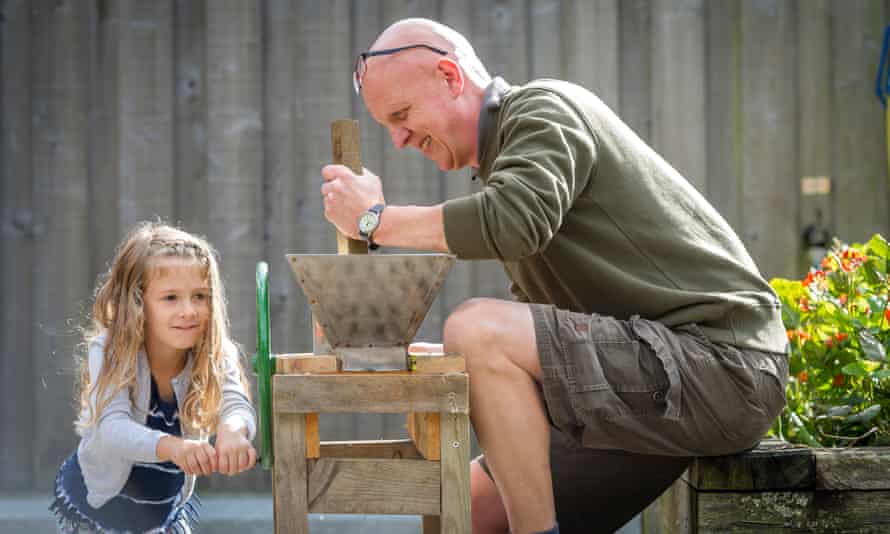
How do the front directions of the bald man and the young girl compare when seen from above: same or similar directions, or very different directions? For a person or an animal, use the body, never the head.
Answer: very different directions

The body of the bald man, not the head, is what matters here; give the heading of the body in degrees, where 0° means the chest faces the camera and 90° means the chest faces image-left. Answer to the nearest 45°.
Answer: approximately 90°

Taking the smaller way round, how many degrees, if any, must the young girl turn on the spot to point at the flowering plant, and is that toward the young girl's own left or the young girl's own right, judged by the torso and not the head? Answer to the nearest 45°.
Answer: approximately 45° to the young girl's own left

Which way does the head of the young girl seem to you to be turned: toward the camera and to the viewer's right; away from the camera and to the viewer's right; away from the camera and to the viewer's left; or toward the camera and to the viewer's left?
toward the camera and to the viewer's right

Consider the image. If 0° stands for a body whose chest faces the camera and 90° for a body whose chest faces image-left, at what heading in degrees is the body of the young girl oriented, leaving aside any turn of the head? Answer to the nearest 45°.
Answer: approximately 315°

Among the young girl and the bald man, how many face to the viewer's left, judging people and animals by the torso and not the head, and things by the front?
1

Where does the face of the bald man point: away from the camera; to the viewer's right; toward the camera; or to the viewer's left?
to the viewer's left

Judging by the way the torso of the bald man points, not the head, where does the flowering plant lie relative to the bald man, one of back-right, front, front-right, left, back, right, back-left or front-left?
back-right

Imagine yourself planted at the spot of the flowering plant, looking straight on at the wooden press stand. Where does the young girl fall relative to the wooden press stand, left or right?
right
